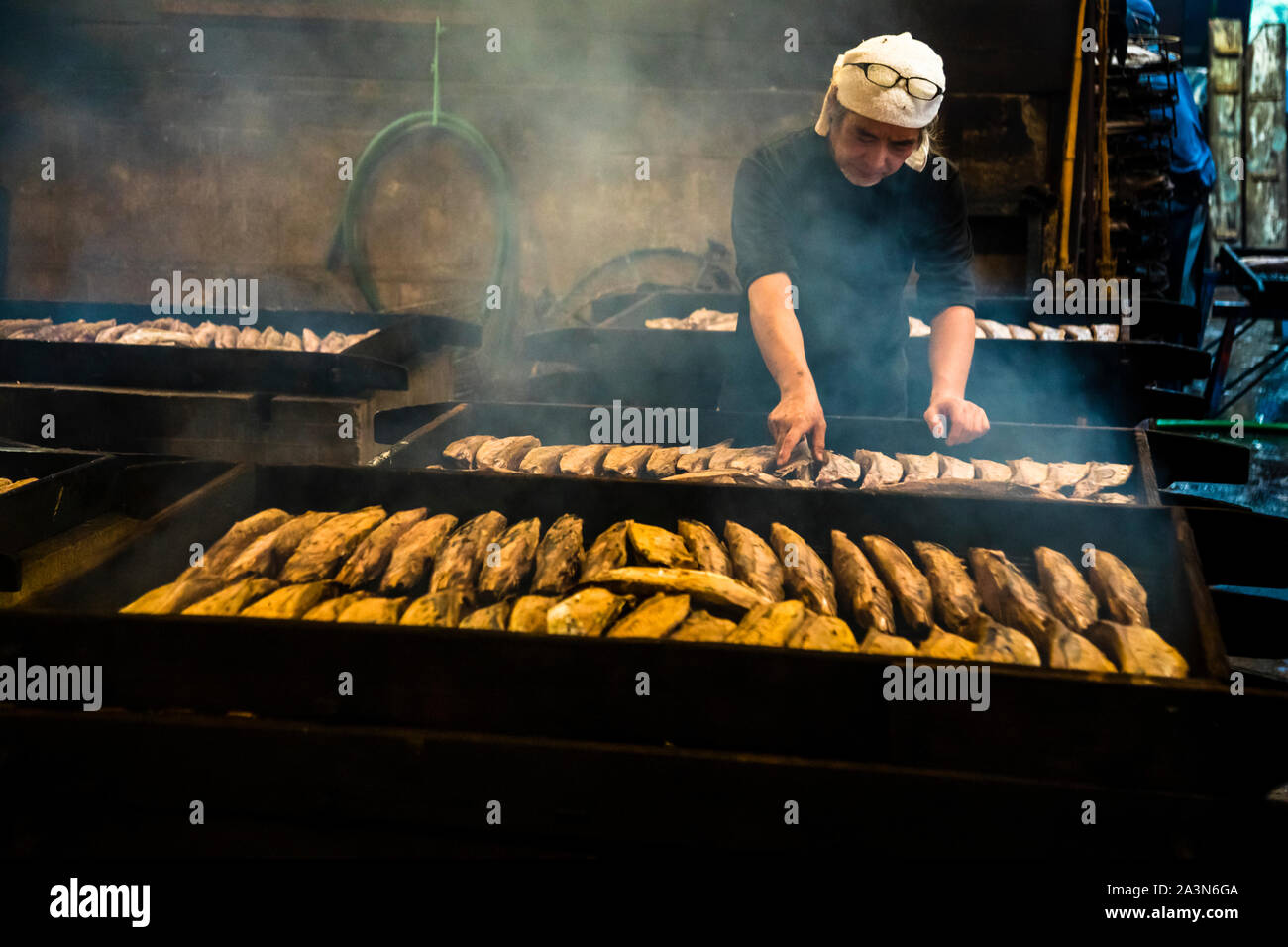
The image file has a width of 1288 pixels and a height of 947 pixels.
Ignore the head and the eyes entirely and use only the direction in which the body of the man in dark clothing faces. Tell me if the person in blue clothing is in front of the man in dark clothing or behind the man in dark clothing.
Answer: behind

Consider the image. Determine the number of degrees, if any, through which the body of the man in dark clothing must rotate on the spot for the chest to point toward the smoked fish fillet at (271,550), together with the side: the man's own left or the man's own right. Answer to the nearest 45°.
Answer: approximately 45° to the man's own right

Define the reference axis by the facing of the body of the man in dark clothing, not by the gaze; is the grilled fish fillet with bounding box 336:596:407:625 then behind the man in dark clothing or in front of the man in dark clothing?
in front

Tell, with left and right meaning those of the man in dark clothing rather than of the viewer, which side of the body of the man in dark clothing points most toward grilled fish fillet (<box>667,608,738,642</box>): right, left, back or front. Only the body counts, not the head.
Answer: front

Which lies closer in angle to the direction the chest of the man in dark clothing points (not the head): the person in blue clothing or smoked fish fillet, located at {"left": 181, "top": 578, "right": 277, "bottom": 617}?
the smoked fish fillet

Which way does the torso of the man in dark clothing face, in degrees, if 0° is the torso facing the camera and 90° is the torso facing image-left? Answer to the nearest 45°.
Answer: approximately 0°

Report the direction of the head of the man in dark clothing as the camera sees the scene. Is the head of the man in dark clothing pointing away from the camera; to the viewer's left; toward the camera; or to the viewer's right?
toward the camera
